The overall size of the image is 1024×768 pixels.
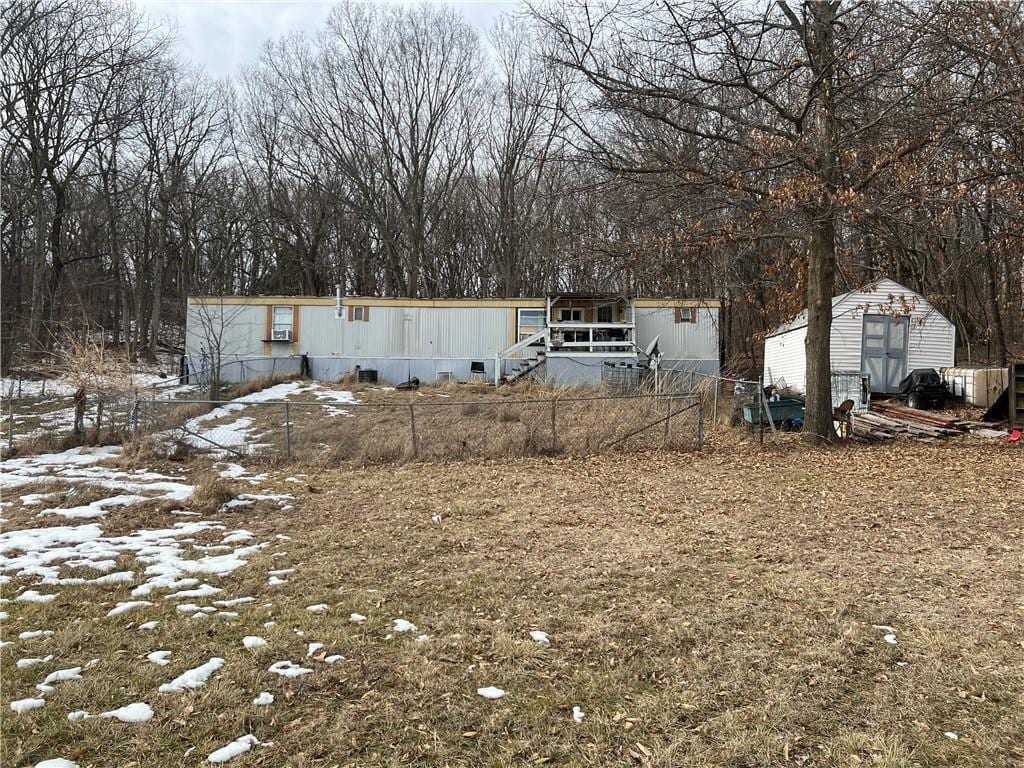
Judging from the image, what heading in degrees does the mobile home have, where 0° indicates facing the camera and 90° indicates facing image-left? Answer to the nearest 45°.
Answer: approximately 0°

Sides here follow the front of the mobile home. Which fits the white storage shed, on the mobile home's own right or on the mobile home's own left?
on the mobile home's own left

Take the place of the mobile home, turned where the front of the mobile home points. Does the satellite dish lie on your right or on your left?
on your left
